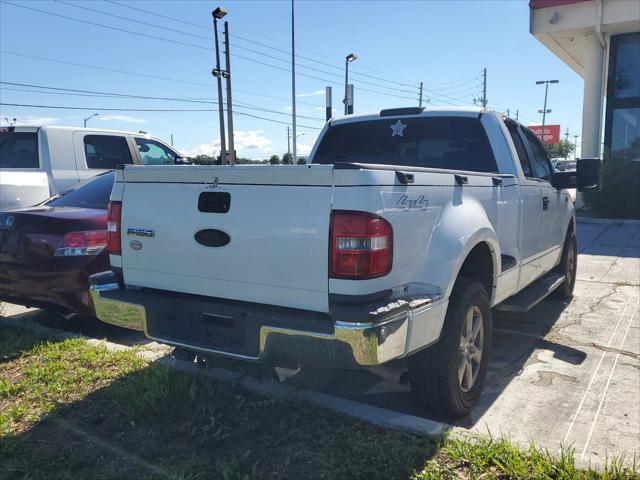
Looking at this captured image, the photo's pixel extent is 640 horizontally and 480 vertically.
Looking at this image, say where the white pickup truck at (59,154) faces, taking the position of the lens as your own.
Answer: facing away from the viewer and to the right of the viewer

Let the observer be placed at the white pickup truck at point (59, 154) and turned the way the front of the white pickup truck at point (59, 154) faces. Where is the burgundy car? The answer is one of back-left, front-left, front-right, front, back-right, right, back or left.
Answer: back-right

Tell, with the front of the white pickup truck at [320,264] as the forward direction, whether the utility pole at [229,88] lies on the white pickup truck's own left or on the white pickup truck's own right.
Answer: on the white pickup truck's own left

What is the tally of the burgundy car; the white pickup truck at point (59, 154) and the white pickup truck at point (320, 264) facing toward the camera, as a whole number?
0

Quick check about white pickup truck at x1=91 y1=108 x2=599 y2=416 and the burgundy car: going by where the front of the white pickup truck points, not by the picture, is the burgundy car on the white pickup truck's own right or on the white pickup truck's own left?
on the white pickup truck's own left

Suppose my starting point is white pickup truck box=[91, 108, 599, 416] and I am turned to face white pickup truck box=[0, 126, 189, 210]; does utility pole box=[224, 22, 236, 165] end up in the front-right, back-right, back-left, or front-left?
front-right

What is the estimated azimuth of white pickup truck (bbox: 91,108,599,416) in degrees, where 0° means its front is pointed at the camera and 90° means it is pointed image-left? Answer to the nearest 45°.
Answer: approximately 225°

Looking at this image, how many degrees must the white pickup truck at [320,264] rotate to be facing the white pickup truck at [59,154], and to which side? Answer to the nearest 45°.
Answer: approximately 90° to its left

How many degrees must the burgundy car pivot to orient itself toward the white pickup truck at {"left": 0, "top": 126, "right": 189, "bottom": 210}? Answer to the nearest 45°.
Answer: approximately 45° to its left

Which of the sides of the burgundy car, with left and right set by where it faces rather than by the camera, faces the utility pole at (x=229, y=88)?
front

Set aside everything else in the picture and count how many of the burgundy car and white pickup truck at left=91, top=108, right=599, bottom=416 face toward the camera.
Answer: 0

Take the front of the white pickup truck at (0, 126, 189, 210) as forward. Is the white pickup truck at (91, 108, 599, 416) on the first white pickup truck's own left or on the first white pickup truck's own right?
on the first white pickup truck's own right

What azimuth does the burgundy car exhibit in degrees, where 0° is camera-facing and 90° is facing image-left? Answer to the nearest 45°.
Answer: approximately 225°

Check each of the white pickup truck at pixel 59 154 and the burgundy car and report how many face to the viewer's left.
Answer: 0
